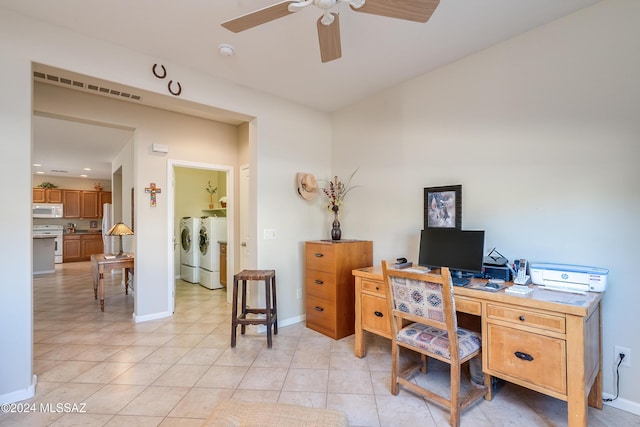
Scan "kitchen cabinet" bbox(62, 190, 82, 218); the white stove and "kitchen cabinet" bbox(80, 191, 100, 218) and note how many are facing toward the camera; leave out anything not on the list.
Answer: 3

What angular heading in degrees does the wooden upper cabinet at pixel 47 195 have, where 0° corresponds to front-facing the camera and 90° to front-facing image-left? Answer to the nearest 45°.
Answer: approximately 0°

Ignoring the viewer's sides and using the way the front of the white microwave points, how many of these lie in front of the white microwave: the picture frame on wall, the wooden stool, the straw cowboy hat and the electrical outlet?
4

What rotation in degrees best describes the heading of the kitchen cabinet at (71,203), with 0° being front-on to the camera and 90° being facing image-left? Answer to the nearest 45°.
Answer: approximately 0°
